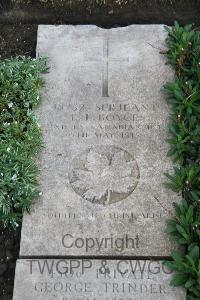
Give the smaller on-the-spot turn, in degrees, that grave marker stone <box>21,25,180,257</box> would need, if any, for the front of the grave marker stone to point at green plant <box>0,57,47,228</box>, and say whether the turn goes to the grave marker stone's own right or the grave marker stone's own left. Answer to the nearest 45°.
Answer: approximately 90° to the grave marker stone's own right

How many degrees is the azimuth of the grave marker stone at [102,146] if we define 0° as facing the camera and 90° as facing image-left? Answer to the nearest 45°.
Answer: approximately 0°

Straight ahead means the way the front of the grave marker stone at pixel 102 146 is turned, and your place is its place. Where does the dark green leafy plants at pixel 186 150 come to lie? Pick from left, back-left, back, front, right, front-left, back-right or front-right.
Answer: left
